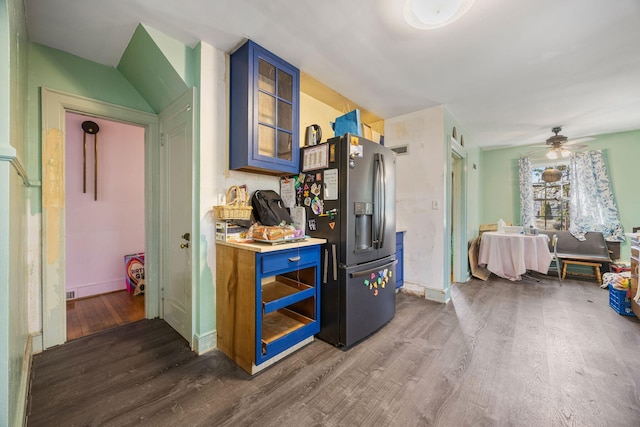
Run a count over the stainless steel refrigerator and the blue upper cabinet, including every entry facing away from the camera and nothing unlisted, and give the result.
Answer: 0

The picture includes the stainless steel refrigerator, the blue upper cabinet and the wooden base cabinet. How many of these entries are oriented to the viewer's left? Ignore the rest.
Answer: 0

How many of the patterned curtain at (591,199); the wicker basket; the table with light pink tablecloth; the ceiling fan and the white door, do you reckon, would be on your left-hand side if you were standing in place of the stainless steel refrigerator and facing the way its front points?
3

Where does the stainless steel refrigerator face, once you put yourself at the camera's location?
facing the viewer and to the right of the viewer

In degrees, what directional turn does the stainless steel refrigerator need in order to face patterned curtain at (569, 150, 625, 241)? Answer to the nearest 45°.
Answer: approximately 90° to its left

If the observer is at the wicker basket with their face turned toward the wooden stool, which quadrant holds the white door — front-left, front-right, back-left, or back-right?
back-left

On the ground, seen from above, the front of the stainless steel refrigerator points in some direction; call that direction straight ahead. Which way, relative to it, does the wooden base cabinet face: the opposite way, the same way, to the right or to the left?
the same way

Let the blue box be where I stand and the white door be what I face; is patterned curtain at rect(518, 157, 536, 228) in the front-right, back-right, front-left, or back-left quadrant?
back-right

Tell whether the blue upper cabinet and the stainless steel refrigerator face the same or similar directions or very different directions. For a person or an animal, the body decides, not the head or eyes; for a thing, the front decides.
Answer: same or similar directions

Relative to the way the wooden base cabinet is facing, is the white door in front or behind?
behind

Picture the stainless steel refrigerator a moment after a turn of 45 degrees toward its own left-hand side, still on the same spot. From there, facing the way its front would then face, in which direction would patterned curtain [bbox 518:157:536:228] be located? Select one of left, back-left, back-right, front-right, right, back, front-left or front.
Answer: front-left

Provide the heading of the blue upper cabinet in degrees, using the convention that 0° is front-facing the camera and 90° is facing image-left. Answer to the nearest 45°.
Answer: approximately 315°

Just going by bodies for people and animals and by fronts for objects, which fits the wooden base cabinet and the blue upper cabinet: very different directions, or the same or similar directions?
same or similar directions

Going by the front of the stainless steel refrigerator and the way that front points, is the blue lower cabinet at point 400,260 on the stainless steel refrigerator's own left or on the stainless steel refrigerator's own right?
on the stainless steel refrigerator's own left

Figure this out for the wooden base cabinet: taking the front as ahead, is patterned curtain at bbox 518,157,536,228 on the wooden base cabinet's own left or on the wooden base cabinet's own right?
on the wooden base cabinet's own left
